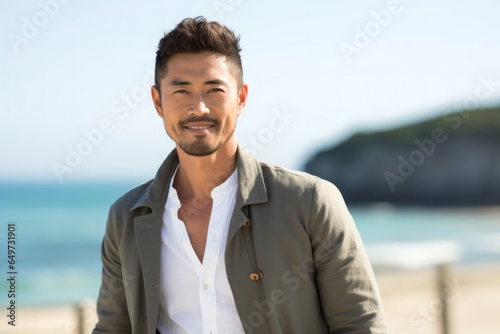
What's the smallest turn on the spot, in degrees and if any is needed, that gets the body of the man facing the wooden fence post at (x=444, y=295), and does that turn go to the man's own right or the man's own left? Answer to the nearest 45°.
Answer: approximately 135° to the man's own left

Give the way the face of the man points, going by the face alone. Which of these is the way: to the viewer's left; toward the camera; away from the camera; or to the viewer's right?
toward the camera

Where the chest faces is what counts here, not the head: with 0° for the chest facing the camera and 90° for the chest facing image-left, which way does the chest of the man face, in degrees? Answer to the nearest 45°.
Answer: approximately 0°
